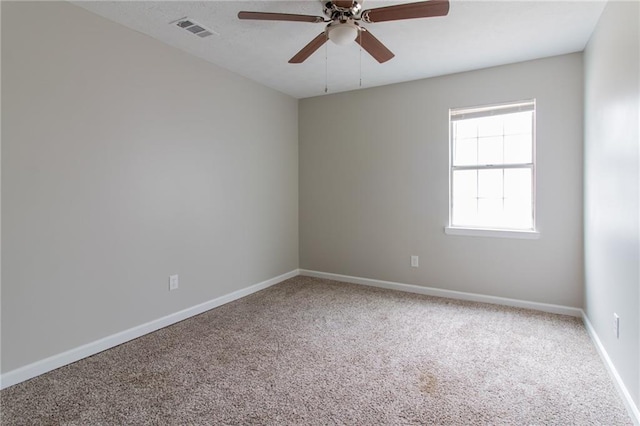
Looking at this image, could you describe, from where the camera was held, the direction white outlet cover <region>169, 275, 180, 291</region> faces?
facing the viewer and to the right of the viewer
